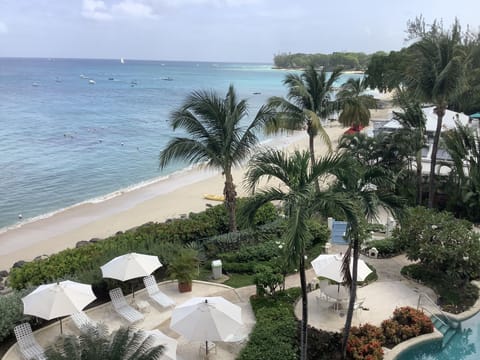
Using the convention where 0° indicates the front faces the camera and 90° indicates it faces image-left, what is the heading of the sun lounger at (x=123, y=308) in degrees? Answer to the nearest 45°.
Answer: approximately 315°

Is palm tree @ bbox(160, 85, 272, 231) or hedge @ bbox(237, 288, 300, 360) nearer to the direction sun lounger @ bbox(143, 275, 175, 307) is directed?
the hedge

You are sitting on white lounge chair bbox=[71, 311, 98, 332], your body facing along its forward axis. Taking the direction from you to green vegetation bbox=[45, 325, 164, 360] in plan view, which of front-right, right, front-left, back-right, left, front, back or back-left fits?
front-right

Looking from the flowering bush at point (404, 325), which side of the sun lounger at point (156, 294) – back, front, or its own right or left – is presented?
front

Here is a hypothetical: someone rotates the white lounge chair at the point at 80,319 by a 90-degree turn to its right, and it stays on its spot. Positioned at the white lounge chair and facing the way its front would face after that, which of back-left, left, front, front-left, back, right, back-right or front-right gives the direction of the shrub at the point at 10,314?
front-right

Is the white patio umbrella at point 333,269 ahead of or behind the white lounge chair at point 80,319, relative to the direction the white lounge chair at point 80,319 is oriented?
ahead

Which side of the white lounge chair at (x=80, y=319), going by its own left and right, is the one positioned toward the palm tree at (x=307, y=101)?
left

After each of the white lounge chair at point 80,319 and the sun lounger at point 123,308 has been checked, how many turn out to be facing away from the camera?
0

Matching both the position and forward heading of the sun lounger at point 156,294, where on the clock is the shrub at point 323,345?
The shrub is roughly at 12 o'clock from the sun lounger.
